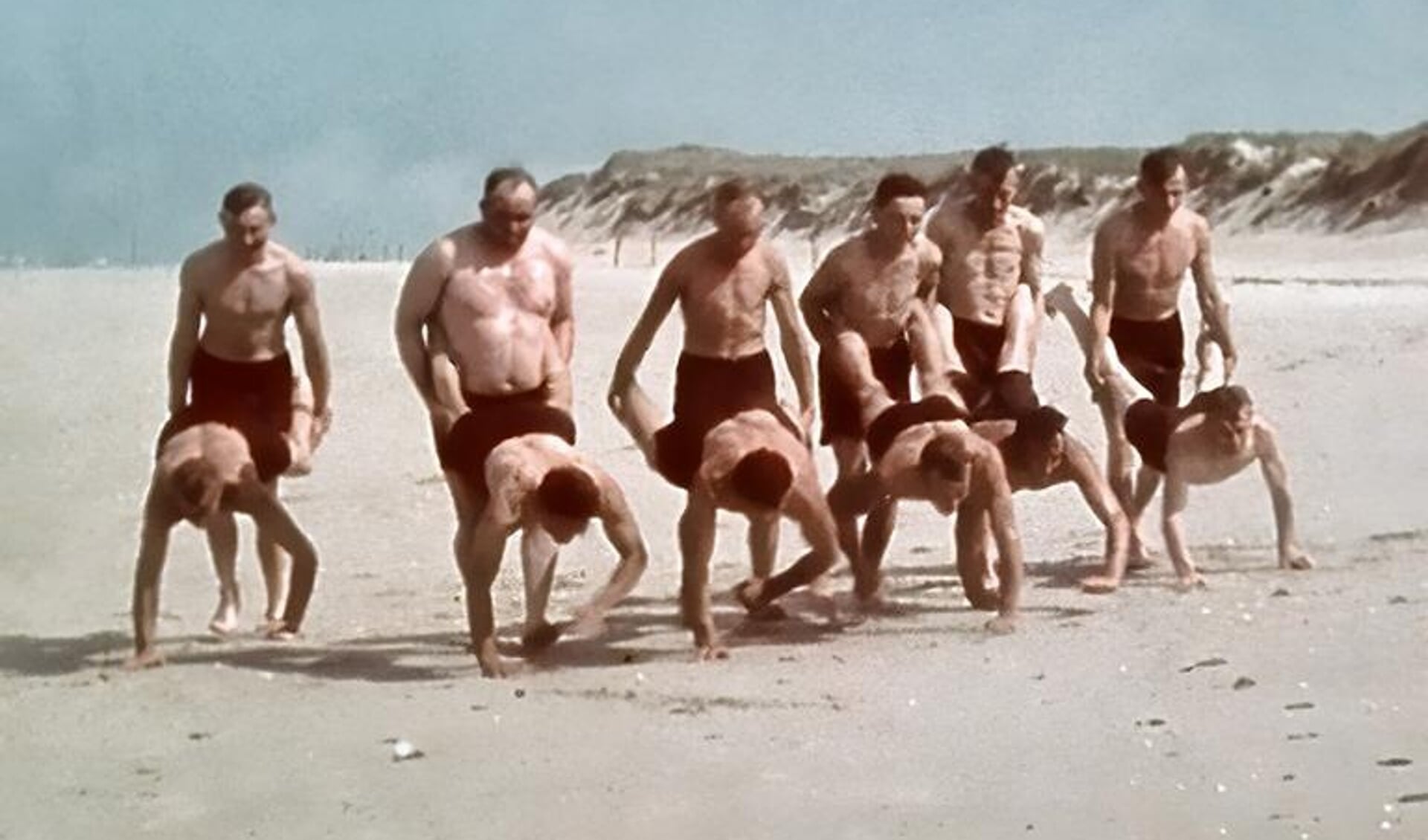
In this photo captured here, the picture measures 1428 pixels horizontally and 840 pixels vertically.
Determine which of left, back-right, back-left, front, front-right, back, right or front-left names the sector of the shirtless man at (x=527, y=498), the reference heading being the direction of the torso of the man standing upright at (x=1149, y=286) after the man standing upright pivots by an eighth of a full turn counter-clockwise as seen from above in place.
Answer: back-right

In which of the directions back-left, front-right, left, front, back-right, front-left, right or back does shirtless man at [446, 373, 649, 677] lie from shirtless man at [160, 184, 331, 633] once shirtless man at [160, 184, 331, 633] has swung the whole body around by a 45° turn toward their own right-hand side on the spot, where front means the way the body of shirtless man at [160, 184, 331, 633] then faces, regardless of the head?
left

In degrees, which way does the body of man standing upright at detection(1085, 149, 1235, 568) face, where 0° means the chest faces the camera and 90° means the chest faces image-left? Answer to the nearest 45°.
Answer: approximately 315°

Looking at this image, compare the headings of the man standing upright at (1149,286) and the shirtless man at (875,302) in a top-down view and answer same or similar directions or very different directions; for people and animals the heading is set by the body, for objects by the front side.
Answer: same or similar directions

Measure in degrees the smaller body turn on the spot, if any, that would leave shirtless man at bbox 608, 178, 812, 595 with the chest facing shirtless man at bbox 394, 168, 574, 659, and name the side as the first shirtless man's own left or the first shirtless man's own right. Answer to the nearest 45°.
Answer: approximately 90° to the first shirtless man's own right

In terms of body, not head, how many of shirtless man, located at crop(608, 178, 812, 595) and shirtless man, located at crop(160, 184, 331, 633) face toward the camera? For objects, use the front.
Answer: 2

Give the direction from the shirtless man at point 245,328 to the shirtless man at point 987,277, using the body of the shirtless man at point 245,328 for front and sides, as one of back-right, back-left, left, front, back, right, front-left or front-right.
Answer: left

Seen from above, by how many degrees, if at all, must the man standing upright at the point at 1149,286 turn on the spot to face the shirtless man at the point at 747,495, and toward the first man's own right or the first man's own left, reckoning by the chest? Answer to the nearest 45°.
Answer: approximately 90° to the first man's own right

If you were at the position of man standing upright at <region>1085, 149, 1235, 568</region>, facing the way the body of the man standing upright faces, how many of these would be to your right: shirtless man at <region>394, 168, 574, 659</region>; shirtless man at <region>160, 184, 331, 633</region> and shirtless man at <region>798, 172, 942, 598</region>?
3

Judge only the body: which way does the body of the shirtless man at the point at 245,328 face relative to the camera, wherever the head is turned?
toward the camera

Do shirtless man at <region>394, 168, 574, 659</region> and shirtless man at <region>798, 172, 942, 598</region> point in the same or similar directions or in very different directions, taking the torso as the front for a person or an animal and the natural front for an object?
same or similar directions

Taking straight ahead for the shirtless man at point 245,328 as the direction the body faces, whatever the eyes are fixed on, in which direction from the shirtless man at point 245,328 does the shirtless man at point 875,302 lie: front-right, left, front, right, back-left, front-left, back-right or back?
left

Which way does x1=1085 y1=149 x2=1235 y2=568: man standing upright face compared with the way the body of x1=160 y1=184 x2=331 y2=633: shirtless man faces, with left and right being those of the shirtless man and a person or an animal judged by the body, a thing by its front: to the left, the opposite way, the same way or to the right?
the same way

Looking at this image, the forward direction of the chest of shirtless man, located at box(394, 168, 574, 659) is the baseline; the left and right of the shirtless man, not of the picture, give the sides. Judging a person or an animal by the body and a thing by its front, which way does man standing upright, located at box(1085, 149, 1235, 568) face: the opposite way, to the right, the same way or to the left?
the same way

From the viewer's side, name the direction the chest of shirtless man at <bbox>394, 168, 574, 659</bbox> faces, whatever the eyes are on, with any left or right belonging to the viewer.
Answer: facing the viewer and to the right of the viewer

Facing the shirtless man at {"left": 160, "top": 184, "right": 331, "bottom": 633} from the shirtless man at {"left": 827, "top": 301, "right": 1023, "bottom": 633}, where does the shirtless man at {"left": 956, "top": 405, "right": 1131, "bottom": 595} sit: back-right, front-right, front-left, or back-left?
back-right
